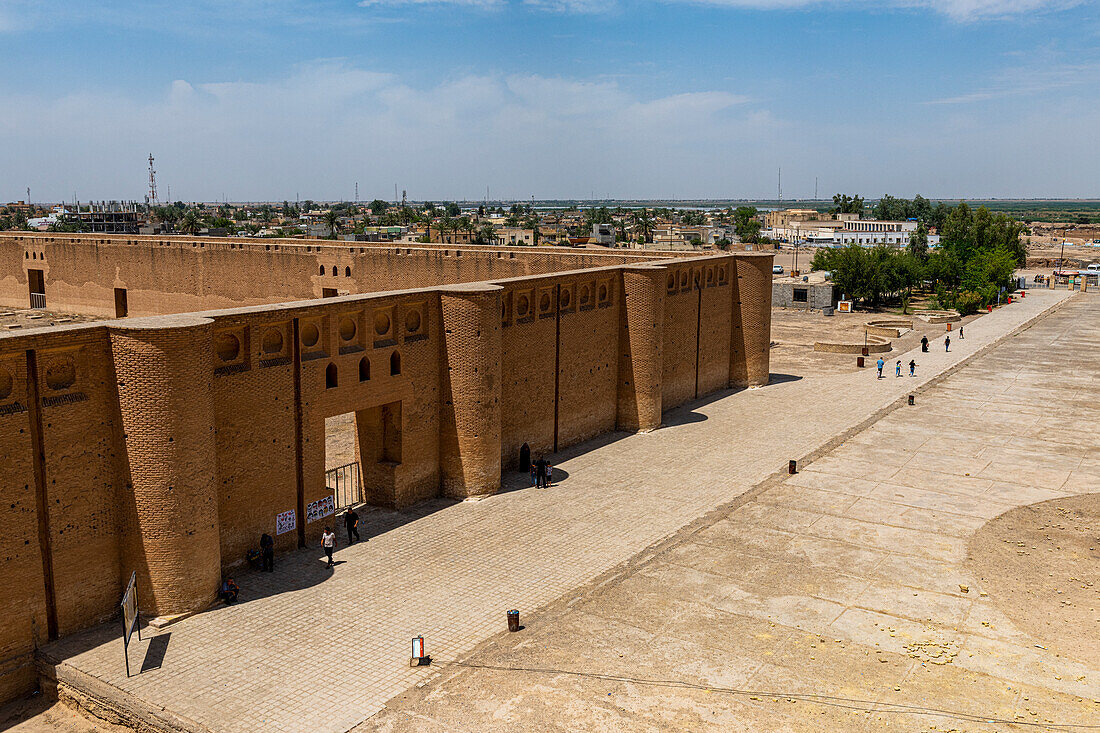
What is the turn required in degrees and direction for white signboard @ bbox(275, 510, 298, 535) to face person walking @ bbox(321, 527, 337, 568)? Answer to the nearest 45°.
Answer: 0° — it already faces them

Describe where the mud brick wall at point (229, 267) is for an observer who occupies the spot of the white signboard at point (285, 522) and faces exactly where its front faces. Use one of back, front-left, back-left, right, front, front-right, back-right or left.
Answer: back-left

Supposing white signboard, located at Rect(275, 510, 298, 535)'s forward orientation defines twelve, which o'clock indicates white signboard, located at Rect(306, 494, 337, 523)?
white signboard, located at Rect(306, 494, 337, 523) is roughly at 9 o'clock from white signboard, located at Rect(275, 510, 298, 535).

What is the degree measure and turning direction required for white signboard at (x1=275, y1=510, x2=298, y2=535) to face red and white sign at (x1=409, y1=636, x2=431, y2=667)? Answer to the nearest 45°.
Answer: approximately 45° to its right

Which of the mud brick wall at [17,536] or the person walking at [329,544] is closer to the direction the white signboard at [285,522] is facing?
the person walking

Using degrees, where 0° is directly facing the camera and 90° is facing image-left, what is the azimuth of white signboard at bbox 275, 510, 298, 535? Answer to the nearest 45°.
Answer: approximately 315°

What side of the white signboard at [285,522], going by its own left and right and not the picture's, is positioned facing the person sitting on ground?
right

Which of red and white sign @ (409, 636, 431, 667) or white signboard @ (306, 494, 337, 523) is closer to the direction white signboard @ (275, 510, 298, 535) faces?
the red and white sign

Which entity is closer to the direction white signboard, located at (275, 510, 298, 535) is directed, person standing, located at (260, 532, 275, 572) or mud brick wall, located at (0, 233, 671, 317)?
the person standing

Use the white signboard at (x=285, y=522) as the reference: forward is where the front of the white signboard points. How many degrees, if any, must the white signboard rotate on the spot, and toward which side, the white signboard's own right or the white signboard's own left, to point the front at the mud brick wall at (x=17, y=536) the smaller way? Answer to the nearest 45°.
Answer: approximately 90° to the white signboard's own right

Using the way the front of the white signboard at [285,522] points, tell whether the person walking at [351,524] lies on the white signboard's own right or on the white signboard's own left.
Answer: on the white signboard's own left
